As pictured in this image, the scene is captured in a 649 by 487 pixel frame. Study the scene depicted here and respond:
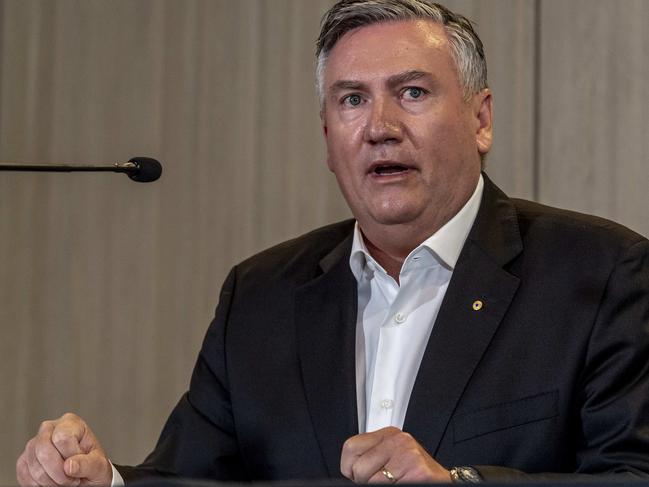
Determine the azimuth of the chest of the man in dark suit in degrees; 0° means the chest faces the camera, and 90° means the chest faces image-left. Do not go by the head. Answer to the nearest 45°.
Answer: approximately 45°

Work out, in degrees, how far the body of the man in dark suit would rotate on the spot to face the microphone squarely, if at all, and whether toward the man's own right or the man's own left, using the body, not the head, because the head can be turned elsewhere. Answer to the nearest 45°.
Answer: approximately 45° to the man's own right
